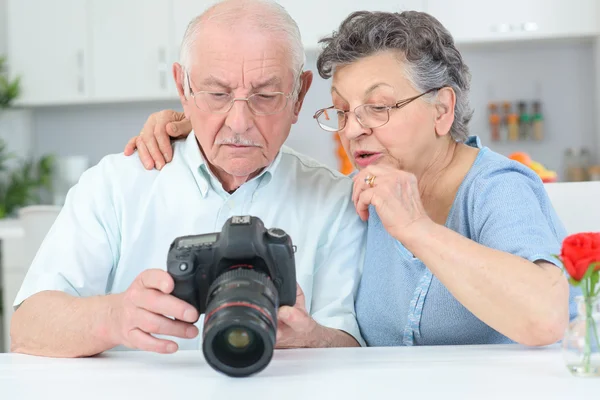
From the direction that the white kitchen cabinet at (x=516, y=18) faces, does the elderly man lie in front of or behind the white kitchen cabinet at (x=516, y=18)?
in front

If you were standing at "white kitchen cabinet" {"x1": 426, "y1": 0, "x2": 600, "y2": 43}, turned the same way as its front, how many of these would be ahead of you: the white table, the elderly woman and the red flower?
3

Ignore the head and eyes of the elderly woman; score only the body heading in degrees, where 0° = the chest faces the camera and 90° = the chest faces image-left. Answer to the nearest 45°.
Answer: approximately 45°

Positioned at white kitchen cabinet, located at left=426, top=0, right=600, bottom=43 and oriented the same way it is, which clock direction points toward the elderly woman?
The elderly woman is roughly at 12 o'clock from the white kitchen cabinet.

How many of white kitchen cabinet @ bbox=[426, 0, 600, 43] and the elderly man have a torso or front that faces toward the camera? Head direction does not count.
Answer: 2

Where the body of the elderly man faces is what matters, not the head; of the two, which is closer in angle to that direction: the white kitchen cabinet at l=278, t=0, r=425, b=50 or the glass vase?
the glass vase

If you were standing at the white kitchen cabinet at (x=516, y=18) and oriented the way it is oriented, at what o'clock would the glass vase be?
The glass vase is roughly at 12 o'clock from the white kitchen cabinet.

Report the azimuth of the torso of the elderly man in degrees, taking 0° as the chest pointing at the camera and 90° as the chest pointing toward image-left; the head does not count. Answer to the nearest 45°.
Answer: approximately 0°

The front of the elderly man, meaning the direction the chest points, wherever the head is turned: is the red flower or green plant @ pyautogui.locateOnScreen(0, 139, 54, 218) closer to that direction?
the red flower
